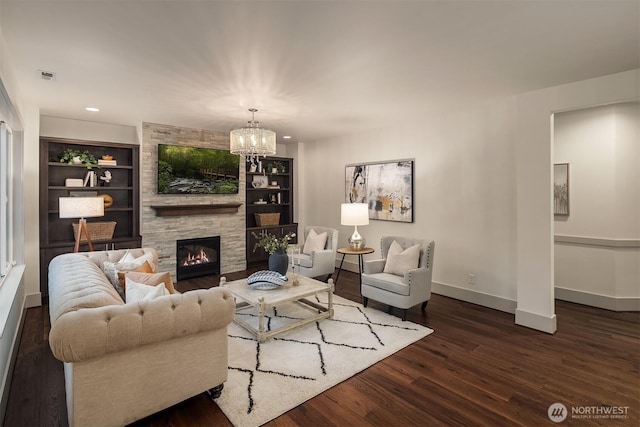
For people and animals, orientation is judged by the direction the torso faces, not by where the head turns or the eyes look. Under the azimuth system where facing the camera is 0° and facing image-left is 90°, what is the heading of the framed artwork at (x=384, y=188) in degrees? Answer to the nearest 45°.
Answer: approximately 45°

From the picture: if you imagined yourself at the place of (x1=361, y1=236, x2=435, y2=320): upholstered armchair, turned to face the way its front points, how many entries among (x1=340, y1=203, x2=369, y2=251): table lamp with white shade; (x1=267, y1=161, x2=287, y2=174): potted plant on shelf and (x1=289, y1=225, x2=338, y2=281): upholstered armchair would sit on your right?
3

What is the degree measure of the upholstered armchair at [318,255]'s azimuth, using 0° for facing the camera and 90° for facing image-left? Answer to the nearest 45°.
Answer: approximately 45°

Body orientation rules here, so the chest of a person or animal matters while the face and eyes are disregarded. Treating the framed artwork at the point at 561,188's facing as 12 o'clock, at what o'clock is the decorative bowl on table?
The decorative bowl on table is roughly at 12 o'clock from the framed artwork.

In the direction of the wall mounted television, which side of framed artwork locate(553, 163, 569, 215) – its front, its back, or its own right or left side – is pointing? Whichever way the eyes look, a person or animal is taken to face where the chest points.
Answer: front

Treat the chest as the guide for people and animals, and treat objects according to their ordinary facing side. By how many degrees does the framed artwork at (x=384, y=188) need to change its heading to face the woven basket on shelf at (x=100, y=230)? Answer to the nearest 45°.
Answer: approximately 45° to its right

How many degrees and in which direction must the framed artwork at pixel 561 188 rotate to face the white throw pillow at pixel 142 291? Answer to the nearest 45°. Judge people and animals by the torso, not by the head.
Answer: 0° — it already faces it

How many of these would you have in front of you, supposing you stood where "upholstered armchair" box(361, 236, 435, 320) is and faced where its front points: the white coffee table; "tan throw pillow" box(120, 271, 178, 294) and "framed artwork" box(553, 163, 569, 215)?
2

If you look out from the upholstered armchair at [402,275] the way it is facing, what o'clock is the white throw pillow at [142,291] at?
The white throw pillow is roughly at 12 o'clock from the upholstered armchair.

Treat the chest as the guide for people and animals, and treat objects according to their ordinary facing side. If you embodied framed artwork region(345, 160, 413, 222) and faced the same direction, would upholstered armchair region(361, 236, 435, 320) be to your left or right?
on your left
